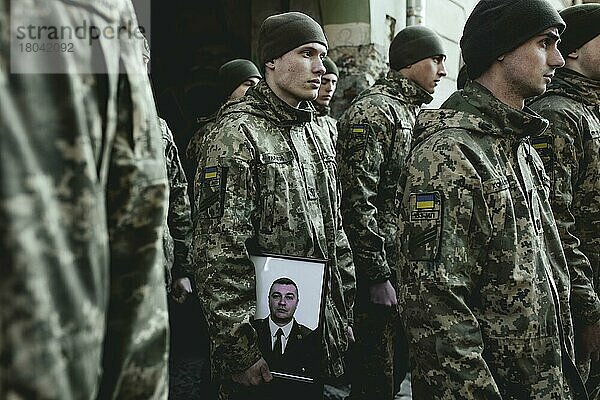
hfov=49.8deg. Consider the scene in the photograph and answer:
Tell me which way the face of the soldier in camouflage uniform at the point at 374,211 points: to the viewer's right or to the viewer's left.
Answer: to the viewer's right

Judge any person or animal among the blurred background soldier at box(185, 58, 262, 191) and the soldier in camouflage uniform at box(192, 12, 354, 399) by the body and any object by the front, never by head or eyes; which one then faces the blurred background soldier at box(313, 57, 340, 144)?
the blurred background soldier at box(185, 58, 262, 191)

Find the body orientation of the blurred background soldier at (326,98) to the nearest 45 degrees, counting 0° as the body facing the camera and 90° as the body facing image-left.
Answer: approximately 315°

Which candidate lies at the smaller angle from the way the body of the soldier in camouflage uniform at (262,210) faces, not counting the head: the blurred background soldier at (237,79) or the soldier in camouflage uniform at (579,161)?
the soldier in camouflage uniform

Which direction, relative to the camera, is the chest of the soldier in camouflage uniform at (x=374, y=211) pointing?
to the viewer's right

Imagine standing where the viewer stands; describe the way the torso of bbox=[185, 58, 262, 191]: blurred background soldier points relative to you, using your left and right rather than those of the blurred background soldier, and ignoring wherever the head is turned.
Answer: facing the viewer and to the right of the viewer

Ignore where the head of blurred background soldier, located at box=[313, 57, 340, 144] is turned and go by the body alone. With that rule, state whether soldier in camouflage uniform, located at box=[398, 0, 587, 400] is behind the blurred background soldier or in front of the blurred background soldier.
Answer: in front

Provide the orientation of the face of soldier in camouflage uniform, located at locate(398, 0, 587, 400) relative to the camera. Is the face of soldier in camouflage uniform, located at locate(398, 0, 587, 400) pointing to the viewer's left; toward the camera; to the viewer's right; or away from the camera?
to the viewer's right

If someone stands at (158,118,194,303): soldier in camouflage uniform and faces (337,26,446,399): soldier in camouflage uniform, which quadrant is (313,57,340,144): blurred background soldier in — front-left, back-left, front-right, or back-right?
front-left

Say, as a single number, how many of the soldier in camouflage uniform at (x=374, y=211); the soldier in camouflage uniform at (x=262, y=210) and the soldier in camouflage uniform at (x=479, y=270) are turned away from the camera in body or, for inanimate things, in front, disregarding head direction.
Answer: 0

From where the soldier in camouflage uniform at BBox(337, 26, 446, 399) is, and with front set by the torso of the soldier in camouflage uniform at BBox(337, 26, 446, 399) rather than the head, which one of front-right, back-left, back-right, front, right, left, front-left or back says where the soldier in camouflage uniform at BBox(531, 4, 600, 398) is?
front-right

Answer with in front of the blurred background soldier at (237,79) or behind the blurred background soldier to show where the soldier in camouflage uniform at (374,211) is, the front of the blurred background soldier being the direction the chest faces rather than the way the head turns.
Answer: in front
